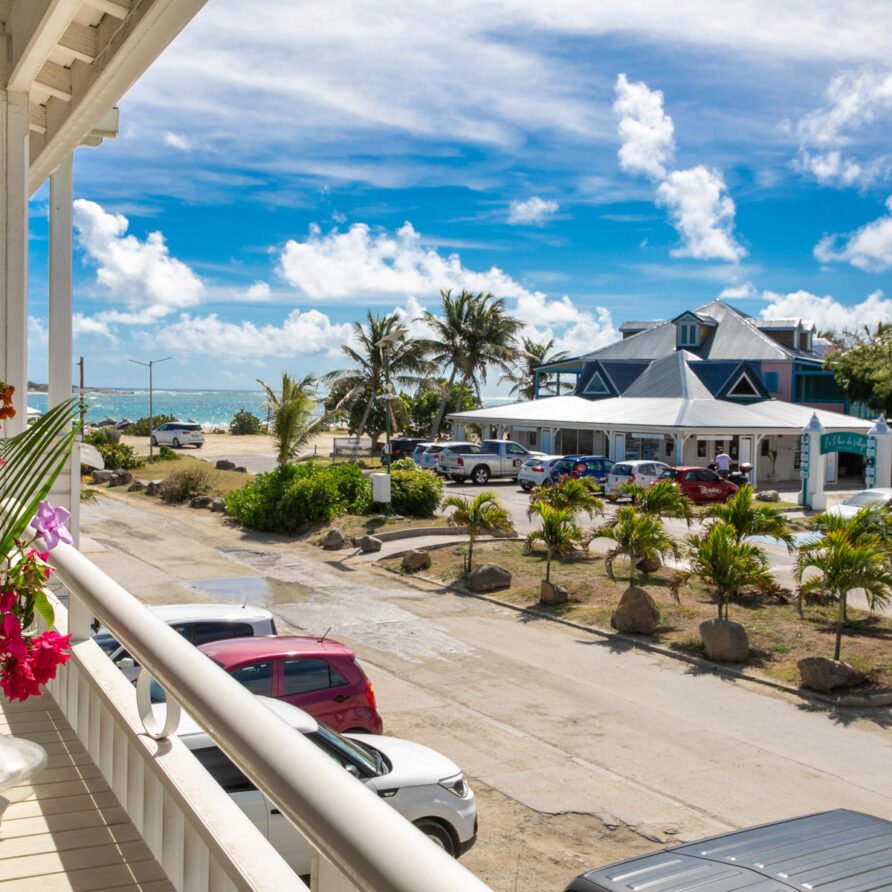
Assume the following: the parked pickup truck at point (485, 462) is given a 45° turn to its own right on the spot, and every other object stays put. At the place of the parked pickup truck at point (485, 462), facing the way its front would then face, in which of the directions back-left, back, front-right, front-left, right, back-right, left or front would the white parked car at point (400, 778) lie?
right

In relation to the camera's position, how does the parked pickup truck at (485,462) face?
facing away from the viewer and to the right of the viewer

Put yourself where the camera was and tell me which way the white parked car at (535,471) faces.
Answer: facing away from the viewer and to the right of the viewer

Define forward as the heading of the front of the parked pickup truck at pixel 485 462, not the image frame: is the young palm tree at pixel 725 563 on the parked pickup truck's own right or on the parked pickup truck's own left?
on the parked pickup truck's own right

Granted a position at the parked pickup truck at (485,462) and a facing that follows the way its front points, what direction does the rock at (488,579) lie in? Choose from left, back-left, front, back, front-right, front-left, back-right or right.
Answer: back-right

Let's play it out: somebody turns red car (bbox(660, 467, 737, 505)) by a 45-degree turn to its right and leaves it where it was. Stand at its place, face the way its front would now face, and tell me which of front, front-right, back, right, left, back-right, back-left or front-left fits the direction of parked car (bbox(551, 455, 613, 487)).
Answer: back

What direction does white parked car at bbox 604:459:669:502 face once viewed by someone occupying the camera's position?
facing away from the viewer and to the right of the viewer

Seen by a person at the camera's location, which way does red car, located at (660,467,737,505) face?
facing away from the viewer and to the right of the viewer
